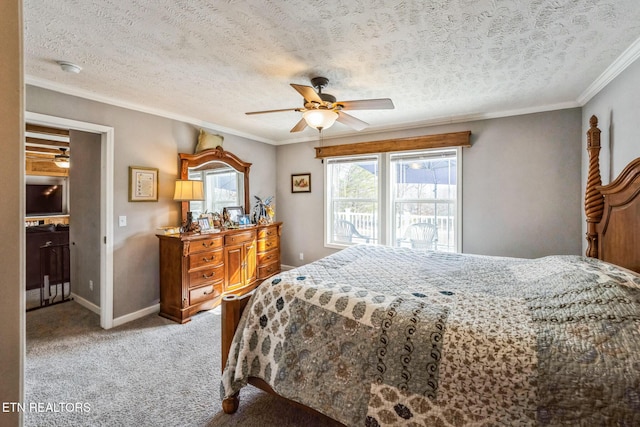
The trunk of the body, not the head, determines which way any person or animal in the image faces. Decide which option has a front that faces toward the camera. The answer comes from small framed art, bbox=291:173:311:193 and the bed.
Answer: the small framed art

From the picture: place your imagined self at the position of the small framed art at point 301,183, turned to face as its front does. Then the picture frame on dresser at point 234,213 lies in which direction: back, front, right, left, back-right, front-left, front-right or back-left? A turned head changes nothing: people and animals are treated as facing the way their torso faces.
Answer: front-right

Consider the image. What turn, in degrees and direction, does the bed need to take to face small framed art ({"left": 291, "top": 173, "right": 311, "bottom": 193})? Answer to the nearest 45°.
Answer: approximately 45° to its right

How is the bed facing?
to the viewer's left

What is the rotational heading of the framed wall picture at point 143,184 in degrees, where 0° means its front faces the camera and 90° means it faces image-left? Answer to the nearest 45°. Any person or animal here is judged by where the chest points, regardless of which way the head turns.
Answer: approximately 315°

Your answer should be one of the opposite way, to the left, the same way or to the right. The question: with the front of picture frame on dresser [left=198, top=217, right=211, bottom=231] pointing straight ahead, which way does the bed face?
the opposite way

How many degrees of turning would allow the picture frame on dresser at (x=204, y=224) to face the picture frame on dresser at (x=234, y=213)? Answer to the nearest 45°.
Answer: approximately 90° to its left

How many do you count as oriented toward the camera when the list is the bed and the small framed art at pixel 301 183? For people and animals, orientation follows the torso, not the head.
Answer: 1

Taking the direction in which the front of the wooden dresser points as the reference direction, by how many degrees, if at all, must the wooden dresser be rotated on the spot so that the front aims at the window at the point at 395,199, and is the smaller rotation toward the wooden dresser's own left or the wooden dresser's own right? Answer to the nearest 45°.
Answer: approximately 45° to the wooden dresser's own left

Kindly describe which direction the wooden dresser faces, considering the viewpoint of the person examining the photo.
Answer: facing the viewer and to the right of the viewer

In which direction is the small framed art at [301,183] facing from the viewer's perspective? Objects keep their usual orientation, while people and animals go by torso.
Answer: toward the camera

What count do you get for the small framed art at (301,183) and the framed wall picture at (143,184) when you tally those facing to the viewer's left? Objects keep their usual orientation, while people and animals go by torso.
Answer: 0

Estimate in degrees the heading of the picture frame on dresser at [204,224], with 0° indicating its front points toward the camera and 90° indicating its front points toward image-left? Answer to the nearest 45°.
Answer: approximately 315°

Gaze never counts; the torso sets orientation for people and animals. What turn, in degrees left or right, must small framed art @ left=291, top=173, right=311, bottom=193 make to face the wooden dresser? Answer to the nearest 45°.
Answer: approximately 45° to its right
